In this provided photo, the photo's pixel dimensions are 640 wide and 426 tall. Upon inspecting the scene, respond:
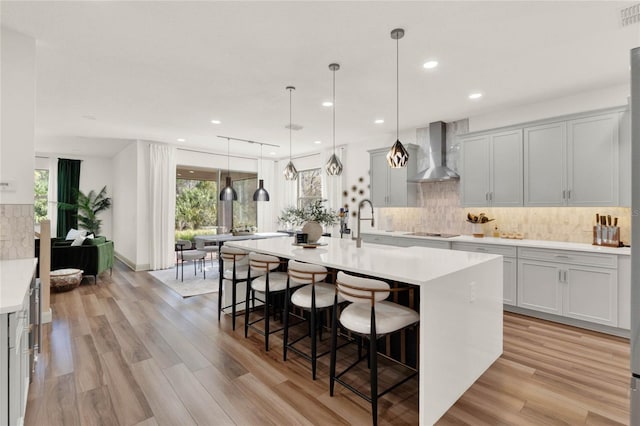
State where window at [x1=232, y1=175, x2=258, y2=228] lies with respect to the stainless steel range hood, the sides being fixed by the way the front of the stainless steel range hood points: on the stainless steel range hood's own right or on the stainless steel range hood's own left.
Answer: on the stainless steel range hood's own right

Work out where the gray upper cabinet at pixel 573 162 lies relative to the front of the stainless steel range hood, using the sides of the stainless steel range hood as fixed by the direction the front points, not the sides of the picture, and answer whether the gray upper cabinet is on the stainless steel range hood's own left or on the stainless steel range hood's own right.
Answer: on the stainless steel range hood's own left

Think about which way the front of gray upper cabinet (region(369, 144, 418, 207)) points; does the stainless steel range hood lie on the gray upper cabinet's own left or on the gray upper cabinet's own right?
on the gray upper cabinet's own left

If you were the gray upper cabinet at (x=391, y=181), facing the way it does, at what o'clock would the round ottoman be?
The round ottoman is roughly at 1 o'clock from the gray upper cabinet.

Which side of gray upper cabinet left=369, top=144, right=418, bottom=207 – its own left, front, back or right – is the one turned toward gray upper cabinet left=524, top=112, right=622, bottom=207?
left

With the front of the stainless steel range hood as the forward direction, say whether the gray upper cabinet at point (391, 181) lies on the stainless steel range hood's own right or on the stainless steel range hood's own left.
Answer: on the stainless steel range hood's own right

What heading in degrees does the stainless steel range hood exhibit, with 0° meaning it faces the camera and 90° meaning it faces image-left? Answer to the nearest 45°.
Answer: approximately 45°

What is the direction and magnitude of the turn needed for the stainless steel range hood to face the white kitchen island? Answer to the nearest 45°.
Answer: approximately 45° to its left

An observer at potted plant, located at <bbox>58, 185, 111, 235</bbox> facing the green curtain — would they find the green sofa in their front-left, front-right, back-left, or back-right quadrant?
back-left

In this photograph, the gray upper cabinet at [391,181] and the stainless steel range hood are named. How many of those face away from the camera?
0
